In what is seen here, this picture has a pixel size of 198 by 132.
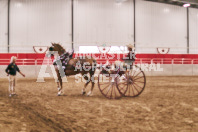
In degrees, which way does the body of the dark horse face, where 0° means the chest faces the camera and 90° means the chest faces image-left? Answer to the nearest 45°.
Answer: approximately 90°

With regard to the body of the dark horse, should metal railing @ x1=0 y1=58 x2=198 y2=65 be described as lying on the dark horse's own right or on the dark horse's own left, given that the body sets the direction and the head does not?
on the dark horse's own right

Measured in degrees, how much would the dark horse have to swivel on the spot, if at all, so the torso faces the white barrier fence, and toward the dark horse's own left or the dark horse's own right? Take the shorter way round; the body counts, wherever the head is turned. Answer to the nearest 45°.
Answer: approximately 135° to the dark horse's own right
